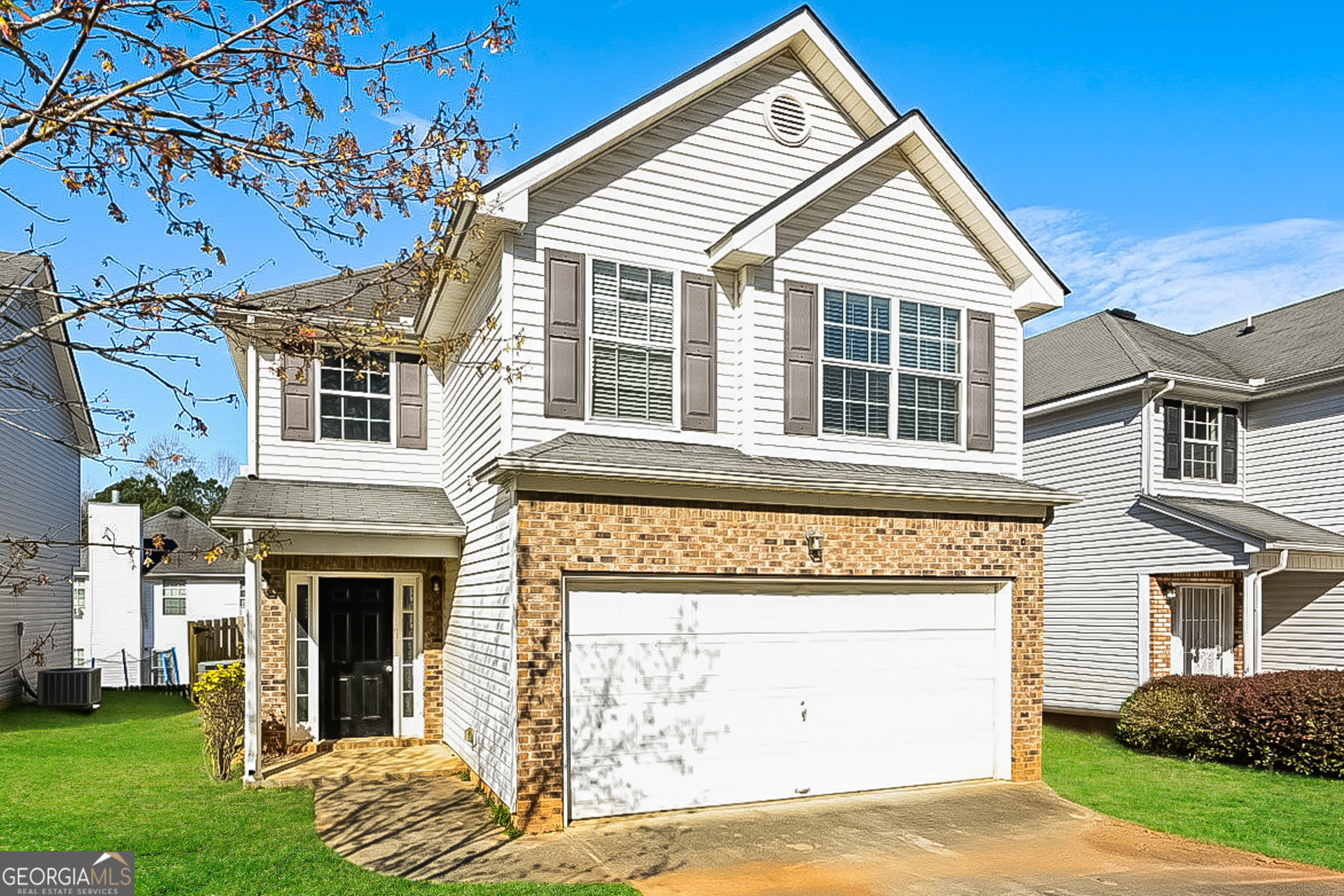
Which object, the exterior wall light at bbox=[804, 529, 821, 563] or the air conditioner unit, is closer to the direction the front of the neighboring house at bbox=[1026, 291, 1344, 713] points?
the exterior wall light

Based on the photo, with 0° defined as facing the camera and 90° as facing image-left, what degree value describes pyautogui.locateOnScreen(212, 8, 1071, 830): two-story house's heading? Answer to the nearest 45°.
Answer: approximately 315°

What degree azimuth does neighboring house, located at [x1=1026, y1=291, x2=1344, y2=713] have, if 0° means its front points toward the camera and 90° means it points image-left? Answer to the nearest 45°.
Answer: approximately 315°

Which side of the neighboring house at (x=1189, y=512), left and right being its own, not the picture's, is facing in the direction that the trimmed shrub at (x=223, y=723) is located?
right

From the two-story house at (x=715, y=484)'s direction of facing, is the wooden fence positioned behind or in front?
behind

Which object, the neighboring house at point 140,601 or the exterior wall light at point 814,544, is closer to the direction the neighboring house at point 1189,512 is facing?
the exterior wall light
